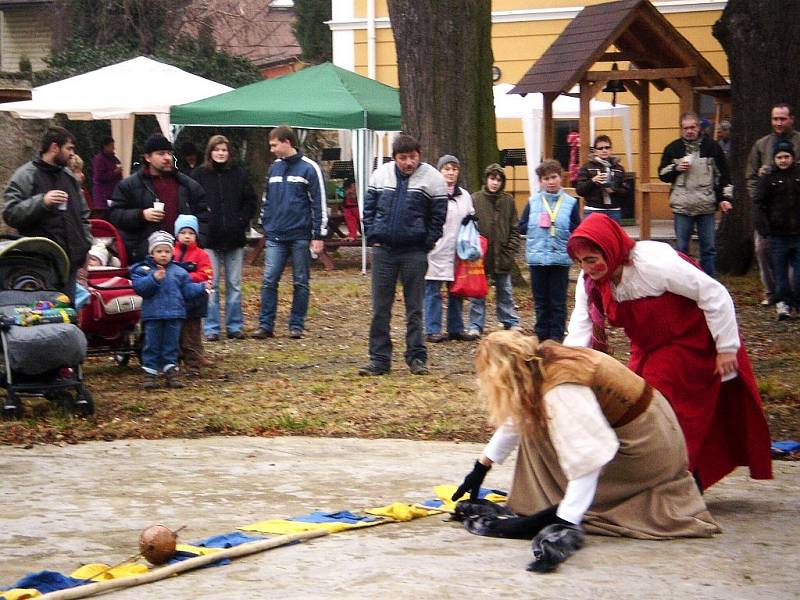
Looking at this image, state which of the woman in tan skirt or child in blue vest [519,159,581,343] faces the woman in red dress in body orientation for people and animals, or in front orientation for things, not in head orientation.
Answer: the child in blue vest

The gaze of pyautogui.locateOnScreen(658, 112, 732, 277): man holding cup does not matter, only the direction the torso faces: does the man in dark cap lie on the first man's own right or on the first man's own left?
on the first man's own right

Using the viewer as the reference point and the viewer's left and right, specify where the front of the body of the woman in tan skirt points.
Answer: facing to the left of the viewer

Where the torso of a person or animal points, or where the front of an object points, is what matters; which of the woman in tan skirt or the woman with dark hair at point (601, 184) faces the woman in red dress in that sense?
the woman with dark hair

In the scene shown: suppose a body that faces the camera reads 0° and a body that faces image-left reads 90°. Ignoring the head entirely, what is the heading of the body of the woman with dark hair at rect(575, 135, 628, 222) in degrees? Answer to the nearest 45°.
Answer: approximately 0°

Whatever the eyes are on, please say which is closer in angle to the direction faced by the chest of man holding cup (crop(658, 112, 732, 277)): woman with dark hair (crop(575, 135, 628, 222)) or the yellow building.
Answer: the woman with dark hair

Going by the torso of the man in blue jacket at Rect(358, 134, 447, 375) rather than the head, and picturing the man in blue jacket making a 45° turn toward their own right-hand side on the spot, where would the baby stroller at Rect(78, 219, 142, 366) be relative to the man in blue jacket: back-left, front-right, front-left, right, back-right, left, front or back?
front-right

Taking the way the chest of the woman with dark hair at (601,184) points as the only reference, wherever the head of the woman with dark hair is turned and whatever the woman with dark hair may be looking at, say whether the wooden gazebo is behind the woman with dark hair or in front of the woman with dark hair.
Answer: behind

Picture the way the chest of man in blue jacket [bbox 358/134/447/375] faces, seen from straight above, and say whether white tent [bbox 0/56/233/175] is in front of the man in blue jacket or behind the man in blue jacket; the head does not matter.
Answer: behind

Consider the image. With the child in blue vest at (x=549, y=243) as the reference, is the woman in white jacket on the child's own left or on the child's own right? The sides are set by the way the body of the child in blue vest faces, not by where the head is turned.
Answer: on the child's own right

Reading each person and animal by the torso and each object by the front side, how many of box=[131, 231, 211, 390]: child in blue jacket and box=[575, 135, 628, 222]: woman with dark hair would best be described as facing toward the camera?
2
